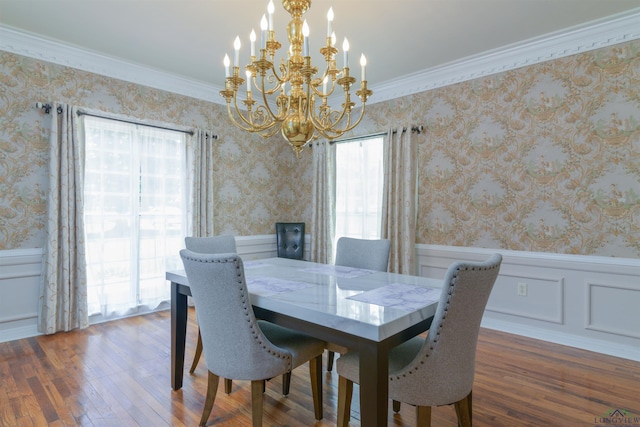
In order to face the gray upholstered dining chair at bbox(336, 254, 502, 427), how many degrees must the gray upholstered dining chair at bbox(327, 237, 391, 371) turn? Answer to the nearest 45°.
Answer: approximately 45° to its left

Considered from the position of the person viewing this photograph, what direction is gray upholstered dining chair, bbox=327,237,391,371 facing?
facing the viewer and to the left of the viewer

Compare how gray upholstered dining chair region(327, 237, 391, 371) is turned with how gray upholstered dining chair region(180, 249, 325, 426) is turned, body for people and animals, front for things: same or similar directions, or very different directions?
very different directions

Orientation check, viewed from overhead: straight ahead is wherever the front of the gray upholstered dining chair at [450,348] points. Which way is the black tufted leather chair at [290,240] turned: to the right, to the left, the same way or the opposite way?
the opposite way

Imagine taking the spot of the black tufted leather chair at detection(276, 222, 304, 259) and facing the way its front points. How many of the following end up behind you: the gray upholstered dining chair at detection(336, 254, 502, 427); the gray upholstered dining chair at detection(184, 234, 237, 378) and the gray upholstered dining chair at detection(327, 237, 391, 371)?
0

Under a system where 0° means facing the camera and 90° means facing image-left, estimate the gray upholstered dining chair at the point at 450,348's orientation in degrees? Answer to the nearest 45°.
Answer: approximately 135°

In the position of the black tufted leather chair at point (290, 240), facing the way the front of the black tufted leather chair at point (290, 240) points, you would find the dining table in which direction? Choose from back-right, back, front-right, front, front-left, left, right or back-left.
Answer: front

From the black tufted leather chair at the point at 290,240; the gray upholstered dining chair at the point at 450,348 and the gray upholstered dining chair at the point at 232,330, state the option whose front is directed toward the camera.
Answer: the black tufted leather chair at the point at 290,240

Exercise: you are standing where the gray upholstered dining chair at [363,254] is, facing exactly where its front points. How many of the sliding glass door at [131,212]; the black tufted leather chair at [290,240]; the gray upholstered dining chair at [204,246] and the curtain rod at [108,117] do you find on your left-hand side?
0

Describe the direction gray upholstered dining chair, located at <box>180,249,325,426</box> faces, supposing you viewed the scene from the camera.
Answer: facing away from the viewer and to the right of the viewer

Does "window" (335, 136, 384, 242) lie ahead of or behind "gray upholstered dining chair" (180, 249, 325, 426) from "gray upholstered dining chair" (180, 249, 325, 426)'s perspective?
ahead

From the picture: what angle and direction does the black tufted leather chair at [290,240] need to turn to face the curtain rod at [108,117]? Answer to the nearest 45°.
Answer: approximately 45° to its right

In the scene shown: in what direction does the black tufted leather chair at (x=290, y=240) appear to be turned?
toward the camera

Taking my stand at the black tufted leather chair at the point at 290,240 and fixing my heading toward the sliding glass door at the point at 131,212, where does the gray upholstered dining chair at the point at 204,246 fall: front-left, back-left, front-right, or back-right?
front-left

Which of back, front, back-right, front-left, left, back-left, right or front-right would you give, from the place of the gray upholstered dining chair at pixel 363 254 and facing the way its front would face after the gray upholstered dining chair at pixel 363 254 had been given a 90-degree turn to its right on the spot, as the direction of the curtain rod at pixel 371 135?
front-right

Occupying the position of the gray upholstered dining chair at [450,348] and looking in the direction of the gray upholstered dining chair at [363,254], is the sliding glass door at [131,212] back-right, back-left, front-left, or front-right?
front-left

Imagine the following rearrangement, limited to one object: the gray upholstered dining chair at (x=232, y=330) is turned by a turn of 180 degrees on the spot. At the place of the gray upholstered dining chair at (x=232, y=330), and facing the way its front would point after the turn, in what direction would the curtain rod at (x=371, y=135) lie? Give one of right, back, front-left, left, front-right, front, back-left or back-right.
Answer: back
